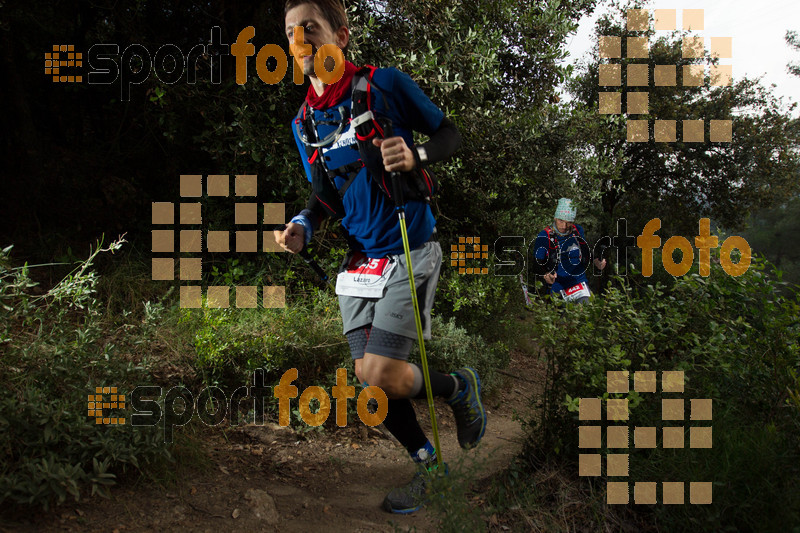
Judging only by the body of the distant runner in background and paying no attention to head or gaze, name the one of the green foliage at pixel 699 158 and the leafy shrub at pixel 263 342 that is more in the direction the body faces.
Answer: the leafy shrub

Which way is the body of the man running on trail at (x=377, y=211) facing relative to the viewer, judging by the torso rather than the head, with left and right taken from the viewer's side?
facing the viewer and to the left of the viewer

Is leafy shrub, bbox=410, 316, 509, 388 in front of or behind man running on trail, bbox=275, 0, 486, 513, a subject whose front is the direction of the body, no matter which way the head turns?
behind

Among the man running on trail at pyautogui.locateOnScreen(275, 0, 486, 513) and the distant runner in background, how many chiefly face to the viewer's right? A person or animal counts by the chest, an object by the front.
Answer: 0

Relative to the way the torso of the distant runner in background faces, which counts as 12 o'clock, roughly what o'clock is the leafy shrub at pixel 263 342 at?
The leafy shrub is roughly at 1 o'clock from the distant runner in background.

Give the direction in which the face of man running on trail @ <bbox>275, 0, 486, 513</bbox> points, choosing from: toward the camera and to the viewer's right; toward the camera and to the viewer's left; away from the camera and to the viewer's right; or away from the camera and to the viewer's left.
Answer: toward the camera and to the viewer's left

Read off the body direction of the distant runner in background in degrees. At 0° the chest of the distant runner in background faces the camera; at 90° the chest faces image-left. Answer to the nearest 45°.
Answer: approximately 0°

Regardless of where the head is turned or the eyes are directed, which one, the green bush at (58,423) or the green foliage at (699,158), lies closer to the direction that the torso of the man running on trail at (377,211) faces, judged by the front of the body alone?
the green bush

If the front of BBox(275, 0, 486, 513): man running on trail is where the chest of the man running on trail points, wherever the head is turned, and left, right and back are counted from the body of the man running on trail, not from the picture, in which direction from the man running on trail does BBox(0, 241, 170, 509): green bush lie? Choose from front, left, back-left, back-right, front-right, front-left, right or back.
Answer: front-right

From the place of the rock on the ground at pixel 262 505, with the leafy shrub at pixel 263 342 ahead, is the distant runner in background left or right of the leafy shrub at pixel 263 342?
right
